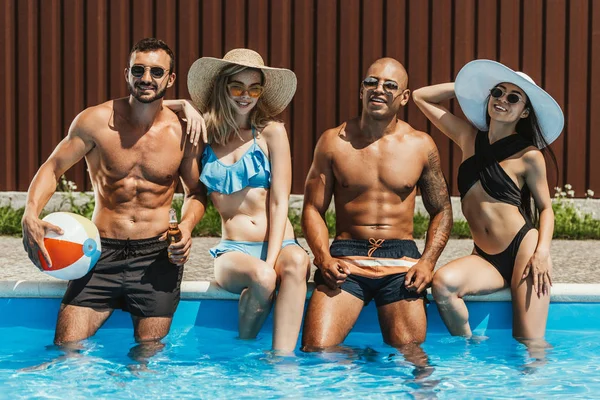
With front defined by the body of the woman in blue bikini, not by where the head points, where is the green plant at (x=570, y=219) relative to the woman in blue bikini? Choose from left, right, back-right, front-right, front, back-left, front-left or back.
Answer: back-left

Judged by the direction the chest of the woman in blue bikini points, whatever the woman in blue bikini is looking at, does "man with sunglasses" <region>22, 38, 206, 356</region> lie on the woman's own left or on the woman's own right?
on the woman's own right

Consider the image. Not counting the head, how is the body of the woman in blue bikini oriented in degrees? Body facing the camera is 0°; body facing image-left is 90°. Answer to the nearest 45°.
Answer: approximately 0°

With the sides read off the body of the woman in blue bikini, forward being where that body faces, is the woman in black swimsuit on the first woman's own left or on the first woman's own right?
on the first woman's own left

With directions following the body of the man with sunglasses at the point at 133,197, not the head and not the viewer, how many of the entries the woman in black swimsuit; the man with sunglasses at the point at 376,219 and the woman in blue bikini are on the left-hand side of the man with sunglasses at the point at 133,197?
3

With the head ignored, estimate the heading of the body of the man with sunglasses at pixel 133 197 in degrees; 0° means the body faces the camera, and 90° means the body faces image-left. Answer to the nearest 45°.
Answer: approximately 0°

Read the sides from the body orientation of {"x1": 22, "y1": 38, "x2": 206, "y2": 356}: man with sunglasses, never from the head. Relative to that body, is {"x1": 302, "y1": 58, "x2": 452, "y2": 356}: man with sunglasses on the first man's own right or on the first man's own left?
on the first man's own left
